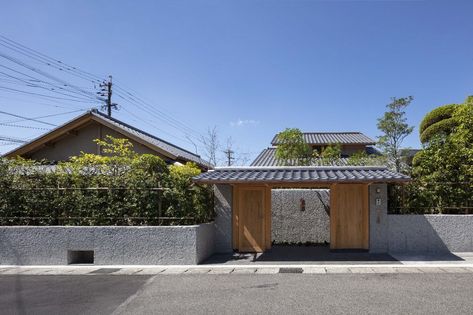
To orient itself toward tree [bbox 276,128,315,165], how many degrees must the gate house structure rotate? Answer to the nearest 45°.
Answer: approximately 180°

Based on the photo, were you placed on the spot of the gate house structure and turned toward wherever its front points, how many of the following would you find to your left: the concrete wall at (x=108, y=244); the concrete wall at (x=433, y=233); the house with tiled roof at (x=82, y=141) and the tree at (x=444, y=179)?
2

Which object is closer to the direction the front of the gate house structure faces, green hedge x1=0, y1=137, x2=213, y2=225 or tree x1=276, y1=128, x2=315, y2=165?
the green hedge

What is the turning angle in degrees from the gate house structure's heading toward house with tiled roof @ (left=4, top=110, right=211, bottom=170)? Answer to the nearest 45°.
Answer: approximately 135° to its right

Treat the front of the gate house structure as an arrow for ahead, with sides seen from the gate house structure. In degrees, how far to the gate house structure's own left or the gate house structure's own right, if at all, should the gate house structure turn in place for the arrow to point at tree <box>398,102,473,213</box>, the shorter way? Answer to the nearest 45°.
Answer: approximately 90° to the gate house structure's own left

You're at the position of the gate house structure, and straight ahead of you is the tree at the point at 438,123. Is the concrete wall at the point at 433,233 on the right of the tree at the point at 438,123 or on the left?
right

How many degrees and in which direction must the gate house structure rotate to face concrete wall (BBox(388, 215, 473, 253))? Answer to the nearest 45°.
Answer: approximately 90° to its left

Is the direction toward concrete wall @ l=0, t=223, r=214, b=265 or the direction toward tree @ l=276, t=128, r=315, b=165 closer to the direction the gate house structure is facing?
the concrete wall

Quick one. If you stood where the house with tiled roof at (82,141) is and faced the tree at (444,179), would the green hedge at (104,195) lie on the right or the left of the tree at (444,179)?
right

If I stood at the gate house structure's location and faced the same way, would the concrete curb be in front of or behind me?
in front

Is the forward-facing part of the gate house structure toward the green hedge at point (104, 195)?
no

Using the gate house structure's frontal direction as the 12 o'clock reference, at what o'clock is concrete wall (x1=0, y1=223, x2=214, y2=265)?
The concrete wall is roughly at 2 o'clock from the gate house structure.

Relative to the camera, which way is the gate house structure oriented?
toward the camera

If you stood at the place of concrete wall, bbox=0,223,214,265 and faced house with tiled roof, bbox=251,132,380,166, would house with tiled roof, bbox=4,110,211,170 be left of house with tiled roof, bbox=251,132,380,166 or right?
left
